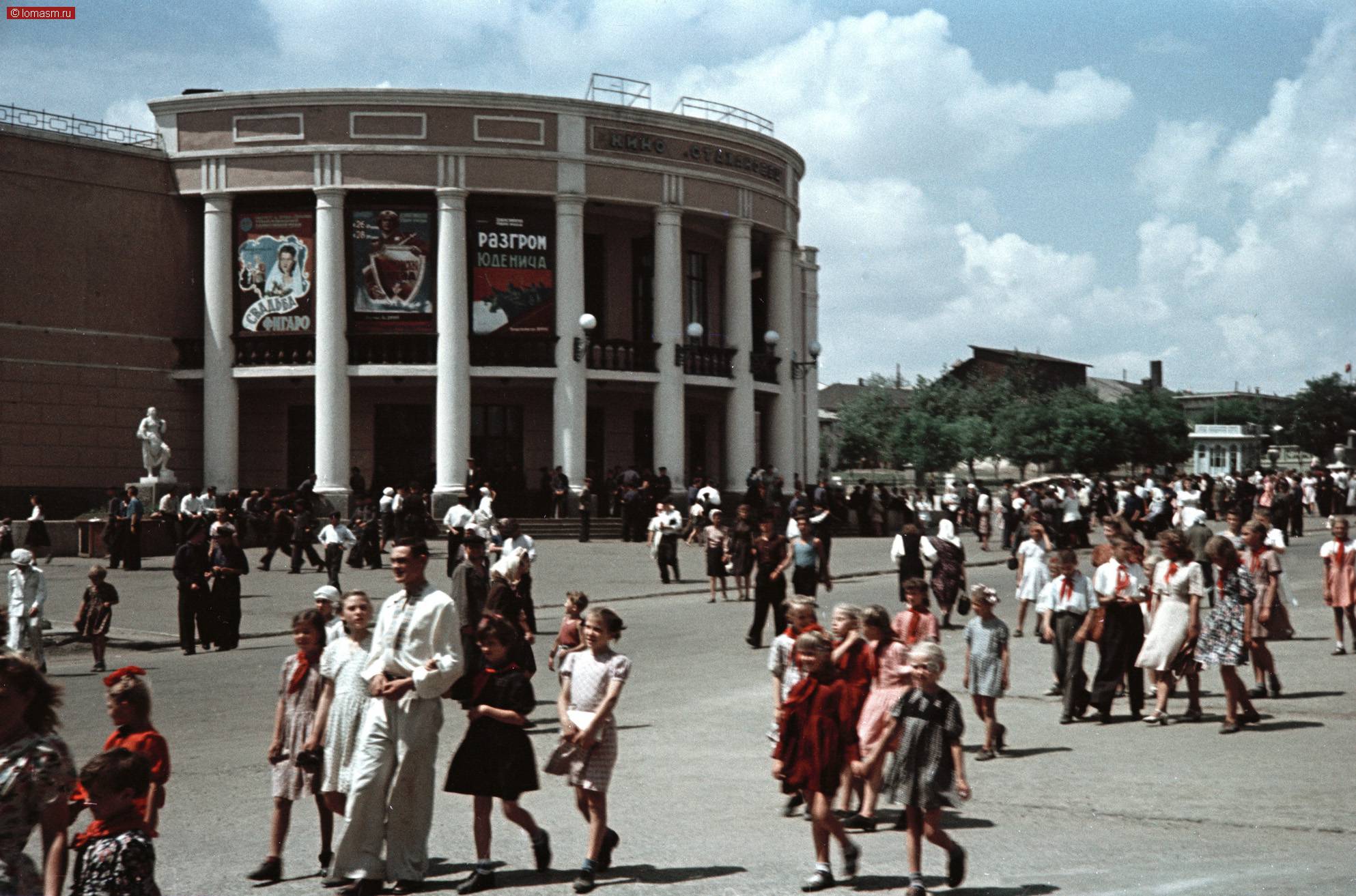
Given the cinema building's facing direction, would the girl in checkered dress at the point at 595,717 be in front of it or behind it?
in front

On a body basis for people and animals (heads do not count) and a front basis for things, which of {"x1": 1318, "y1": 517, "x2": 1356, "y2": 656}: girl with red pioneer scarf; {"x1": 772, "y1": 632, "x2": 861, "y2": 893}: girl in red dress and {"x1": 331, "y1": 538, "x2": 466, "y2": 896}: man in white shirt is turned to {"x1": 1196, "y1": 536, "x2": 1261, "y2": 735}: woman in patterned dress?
the girl with red pioneer scarf

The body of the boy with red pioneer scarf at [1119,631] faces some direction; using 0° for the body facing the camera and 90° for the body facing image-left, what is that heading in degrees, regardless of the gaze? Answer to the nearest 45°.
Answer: approximately 0°

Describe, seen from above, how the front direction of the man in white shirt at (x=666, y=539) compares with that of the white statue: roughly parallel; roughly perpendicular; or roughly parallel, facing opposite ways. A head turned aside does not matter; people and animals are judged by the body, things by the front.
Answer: roughly parallel

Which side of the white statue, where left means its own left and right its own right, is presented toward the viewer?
front

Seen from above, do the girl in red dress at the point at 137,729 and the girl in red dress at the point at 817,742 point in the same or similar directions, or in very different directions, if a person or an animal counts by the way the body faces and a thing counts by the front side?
same or similar directions

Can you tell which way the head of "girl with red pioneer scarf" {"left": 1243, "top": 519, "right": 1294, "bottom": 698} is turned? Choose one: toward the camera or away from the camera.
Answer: toward the camera

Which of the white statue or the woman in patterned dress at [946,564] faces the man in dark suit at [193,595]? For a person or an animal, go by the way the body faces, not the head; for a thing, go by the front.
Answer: the white statue

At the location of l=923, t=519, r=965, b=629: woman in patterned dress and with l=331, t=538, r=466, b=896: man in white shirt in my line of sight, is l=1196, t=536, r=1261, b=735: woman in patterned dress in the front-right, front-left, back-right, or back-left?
front-left

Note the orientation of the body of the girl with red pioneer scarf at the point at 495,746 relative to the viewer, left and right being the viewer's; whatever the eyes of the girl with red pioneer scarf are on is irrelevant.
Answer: facing the viewer and to the left of the viewer

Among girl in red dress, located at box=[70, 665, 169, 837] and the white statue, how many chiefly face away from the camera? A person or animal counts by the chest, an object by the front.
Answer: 0

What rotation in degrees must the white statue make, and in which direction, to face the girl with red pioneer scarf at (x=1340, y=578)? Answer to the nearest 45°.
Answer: approximately 45° to its left

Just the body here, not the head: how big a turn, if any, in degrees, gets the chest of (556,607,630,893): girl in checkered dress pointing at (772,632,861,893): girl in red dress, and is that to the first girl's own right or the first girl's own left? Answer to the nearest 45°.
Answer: approximately 135° to the first girl's own left

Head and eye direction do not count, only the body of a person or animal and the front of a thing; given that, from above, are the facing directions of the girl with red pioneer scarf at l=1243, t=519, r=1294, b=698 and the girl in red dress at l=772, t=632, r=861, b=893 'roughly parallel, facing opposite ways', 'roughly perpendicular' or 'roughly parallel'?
roughly parallel
